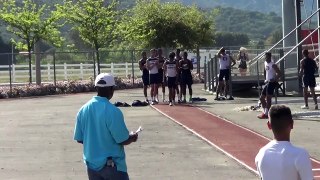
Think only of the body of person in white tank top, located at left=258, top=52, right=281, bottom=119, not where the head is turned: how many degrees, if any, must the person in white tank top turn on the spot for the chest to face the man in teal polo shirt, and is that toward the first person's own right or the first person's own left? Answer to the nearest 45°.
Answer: approximately 45° to the first person's own left

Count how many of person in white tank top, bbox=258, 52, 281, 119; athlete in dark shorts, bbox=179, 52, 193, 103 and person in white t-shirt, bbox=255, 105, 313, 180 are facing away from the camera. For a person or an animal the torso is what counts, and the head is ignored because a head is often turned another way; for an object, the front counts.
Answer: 1

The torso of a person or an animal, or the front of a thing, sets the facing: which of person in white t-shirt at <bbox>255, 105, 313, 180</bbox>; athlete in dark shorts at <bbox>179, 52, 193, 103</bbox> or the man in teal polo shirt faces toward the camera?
the athlete in dark shorts

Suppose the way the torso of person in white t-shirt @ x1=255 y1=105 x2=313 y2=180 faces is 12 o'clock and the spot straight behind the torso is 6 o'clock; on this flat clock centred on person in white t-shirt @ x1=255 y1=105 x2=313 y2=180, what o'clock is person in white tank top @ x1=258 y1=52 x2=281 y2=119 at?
person in white tank top @ x1=258 y1=52 x2=281 y2=119 is roughly at 12 o'clock from person in white t-shirt @ x1=255 y1=105 x2=313 y2=180.

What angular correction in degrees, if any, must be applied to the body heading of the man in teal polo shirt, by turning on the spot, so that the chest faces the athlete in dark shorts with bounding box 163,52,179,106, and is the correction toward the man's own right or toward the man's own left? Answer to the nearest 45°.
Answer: approximately 45° to the man's own left

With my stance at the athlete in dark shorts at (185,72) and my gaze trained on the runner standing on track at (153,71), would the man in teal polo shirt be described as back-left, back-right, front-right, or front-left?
front-left

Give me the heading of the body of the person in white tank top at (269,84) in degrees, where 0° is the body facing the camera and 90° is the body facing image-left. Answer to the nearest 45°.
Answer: approximately 45°

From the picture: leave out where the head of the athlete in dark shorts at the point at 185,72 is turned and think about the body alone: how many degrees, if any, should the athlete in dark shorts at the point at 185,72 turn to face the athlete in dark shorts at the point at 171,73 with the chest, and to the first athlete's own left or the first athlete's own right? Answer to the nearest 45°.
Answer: approximately 45° to the first athlete's own right

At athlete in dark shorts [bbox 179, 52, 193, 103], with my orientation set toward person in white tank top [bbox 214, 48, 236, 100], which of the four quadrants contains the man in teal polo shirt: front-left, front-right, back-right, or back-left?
back-right

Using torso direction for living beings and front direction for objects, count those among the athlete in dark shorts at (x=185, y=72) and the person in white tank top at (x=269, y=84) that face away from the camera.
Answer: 0

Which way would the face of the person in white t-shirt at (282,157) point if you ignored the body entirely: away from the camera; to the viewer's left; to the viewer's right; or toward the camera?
away from the camera

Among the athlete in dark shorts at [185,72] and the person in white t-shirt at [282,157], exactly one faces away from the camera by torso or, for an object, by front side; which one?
the person in white t-shirt

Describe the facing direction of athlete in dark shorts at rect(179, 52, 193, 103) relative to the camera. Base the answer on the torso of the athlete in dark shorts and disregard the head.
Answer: toward the camera

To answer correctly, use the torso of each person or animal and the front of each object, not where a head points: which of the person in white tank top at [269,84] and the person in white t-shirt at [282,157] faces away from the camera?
the person in white t-shirt at [282,157]

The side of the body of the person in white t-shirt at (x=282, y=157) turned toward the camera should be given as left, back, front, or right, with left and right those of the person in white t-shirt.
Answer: back

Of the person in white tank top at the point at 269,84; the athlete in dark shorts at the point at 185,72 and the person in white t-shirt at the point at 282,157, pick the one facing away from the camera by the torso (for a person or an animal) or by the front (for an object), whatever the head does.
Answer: the person in white t-shirt at the point at 282,157

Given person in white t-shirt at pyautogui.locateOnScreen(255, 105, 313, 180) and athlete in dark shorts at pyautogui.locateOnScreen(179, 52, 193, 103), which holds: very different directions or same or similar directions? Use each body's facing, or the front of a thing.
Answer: very different directions

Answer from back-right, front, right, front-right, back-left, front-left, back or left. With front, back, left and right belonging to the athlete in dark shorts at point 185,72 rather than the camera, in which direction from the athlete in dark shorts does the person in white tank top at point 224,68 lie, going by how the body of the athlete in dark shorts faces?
back-left
